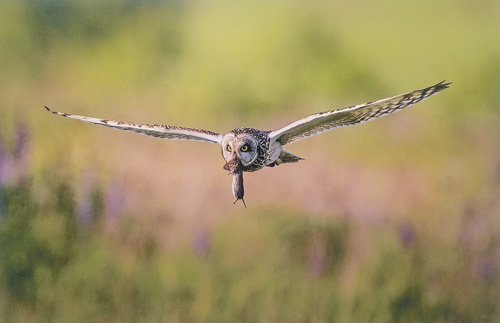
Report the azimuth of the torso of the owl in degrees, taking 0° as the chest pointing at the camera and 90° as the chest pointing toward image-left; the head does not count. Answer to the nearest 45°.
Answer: approximately 45°
